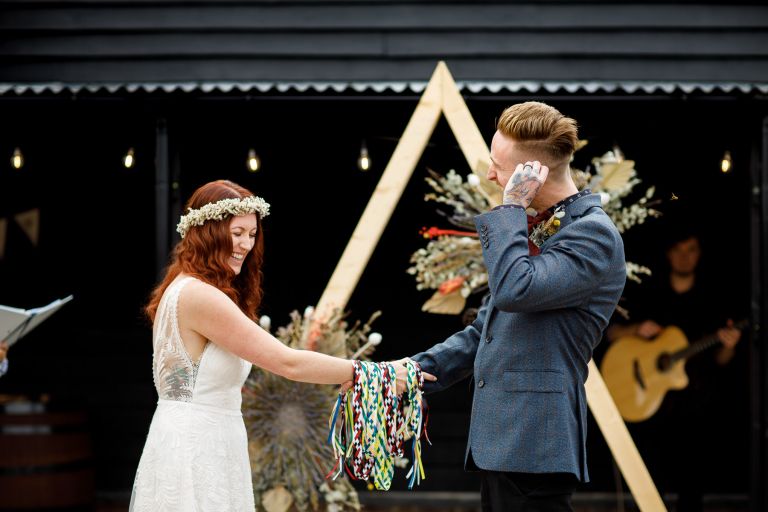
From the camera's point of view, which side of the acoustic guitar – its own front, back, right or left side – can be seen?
front

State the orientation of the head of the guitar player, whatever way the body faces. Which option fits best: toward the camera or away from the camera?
toward the camera

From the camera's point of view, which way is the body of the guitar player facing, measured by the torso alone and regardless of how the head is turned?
toward the camera

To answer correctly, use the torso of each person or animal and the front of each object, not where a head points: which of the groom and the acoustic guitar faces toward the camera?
the acoustic guitar

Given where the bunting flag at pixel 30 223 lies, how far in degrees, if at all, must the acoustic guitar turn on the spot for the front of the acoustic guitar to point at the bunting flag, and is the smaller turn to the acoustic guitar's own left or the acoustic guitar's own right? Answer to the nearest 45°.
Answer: approximately 90° to the acoustic guitar's own right

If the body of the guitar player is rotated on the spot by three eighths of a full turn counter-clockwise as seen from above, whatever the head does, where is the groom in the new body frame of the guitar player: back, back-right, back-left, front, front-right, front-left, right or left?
back-right

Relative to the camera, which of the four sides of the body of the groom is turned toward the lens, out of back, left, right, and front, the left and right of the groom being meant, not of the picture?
left

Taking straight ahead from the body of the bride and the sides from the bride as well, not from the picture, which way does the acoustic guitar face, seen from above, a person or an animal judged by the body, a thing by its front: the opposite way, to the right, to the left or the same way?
to the right

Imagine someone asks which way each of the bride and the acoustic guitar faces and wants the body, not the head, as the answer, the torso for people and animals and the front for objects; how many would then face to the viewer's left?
0

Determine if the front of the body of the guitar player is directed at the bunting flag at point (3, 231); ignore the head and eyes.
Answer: no

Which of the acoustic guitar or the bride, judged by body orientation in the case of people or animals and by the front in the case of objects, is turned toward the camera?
the acoustic guitar

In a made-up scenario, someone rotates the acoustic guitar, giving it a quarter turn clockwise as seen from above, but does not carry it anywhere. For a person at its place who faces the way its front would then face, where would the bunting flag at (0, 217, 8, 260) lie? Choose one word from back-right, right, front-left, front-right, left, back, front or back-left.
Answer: front

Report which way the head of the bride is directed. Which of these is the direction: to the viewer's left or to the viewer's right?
to the viewer's right

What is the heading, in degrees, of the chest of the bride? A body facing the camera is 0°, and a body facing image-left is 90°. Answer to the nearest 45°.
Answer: approximately 270°

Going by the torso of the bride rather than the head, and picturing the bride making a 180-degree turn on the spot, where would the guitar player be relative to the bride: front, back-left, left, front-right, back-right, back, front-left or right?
back-right

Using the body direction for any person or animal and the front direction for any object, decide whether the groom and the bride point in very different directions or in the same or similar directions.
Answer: very different directions

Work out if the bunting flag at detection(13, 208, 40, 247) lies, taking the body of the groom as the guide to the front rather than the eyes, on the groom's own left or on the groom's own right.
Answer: on the groom's own right
